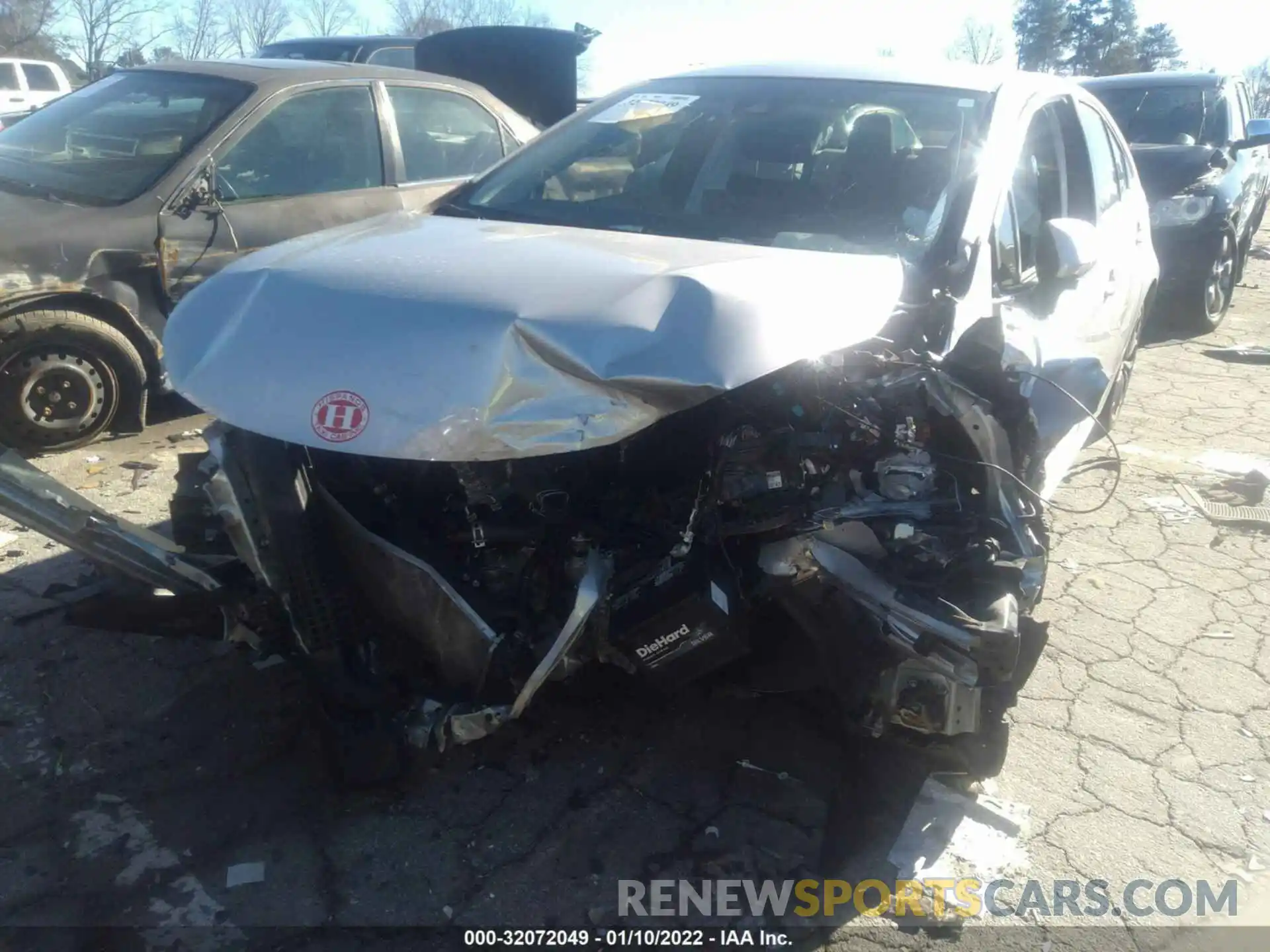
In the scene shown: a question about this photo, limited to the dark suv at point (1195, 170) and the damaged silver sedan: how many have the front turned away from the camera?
0

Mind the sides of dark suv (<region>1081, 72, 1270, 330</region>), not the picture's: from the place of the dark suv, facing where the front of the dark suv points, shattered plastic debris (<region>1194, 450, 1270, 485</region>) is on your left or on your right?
on your left

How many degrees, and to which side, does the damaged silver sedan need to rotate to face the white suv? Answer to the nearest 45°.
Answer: approximately 90° to its right

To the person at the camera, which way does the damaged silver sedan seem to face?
facing the viewer and to the left of the viewer

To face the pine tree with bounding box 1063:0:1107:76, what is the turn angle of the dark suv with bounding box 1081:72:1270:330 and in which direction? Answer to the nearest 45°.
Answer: approximately 135° to its right

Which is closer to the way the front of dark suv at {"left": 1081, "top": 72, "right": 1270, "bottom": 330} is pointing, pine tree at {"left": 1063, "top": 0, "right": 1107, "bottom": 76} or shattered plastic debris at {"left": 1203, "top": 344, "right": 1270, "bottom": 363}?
the shattered plastic debris

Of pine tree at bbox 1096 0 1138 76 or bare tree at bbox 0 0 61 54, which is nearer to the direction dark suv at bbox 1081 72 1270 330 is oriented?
the bare tree

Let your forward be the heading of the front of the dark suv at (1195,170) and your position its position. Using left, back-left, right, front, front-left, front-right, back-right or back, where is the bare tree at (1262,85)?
back-right
